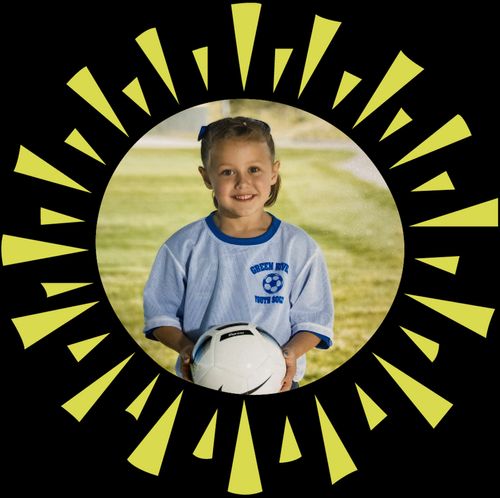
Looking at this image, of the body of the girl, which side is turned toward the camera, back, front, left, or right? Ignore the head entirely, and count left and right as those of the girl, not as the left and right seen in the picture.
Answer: front

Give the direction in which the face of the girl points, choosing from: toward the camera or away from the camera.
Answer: toward the camera
